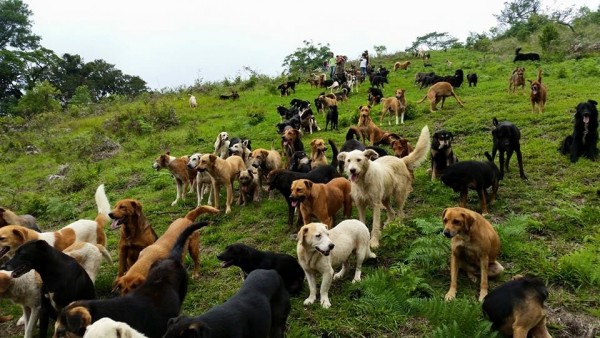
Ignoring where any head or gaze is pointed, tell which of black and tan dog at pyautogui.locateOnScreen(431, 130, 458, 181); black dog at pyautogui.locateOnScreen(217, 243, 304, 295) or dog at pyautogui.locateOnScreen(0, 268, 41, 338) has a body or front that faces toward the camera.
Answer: the black and tan dog

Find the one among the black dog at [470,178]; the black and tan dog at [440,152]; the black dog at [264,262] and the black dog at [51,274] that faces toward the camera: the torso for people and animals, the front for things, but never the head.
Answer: the black and tan dog

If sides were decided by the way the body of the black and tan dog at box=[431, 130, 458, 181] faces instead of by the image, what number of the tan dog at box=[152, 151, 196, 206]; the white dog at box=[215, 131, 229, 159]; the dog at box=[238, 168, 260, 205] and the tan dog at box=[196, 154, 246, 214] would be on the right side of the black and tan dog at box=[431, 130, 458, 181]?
4

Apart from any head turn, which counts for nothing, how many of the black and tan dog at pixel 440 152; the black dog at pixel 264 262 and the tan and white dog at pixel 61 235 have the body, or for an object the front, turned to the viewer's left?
2

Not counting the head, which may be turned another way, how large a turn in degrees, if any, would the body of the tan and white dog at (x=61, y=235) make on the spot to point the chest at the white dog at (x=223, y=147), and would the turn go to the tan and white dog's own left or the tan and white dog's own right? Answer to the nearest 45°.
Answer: approximately 135° to the tan and white dog's own right

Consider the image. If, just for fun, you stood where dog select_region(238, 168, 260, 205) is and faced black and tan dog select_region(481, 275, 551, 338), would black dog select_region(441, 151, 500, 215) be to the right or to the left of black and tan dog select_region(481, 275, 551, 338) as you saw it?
left

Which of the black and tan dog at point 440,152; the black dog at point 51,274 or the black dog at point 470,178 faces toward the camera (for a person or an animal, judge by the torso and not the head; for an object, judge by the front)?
the black and tan dog

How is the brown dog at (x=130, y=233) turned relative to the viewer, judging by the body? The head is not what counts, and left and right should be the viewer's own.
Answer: facing the viewer and to the left of the viewer

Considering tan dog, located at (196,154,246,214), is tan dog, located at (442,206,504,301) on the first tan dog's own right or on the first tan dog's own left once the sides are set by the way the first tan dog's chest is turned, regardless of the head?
on the first tan dog's own left

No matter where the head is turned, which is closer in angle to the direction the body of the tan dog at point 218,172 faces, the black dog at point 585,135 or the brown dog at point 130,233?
the brown dog

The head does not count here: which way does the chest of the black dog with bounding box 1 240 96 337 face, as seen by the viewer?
to the viewer's left

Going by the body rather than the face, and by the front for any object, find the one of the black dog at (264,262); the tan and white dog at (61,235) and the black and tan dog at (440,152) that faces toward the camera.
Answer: the black and tan dog

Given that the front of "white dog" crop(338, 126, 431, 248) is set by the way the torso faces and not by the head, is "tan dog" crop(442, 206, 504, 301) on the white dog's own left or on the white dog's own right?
on the white dog's own left

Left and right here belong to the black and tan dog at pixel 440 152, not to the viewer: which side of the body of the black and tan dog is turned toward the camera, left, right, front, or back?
front
